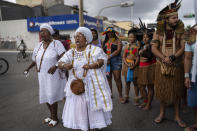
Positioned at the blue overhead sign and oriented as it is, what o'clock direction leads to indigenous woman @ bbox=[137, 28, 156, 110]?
The indigenous woman is roughly at 12 o'clock from the blue overhead sign.

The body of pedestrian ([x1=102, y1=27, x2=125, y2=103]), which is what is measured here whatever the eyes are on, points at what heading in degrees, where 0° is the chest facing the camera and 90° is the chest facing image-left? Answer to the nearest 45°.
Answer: approximately 45°

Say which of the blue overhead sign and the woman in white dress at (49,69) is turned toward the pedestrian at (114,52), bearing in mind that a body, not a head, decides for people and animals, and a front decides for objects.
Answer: the blue overhead sign

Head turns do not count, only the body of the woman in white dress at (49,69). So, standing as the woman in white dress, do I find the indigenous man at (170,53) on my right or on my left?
on my left

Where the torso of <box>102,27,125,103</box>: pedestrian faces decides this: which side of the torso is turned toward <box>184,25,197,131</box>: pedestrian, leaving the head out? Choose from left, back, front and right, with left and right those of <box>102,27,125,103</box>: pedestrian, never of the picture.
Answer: left

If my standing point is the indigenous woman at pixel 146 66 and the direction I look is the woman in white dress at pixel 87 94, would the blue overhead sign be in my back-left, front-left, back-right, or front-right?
back-right
